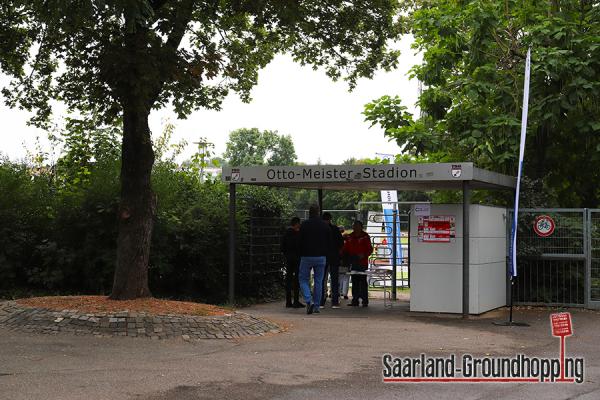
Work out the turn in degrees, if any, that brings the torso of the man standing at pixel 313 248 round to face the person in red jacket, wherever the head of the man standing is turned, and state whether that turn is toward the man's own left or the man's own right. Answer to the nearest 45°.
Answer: approximately 45° to the man's own right

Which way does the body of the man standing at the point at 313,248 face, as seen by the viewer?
away from the camera

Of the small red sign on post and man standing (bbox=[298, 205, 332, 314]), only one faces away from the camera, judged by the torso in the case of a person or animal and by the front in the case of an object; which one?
the man standing
